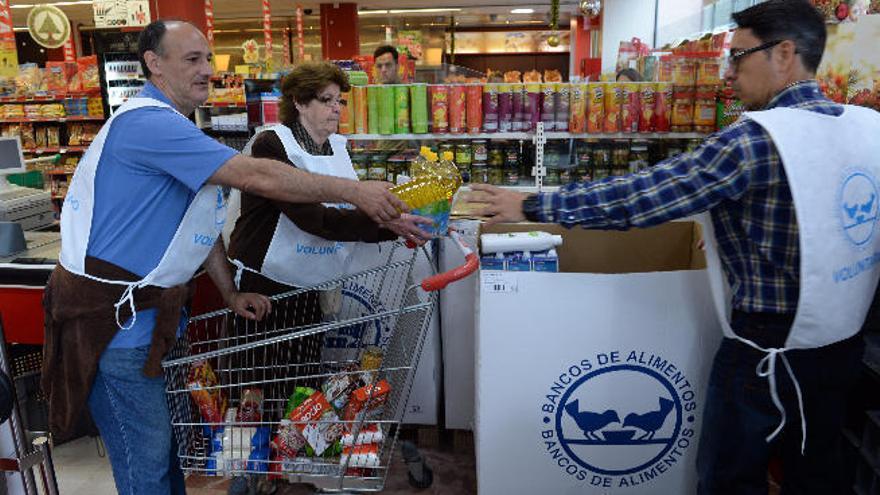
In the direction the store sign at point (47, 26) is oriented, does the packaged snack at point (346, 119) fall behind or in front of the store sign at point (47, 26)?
in front

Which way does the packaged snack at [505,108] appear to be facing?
toward the camera

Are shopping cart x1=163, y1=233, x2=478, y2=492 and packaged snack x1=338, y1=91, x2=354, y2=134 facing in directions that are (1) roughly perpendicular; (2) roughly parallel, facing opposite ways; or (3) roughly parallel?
roughly perpendicular

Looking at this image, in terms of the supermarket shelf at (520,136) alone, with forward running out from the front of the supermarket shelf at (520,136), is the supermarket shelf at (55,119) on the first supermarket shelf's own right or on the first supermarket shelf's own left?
on the first supermarket shelf's own right

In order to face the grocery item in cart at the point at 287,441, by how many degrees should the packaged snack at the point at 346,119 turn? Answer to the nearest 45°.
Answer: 0° — it already faces it

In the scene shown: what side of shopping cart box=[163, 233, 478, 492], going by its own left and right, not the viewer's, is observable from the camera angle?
left

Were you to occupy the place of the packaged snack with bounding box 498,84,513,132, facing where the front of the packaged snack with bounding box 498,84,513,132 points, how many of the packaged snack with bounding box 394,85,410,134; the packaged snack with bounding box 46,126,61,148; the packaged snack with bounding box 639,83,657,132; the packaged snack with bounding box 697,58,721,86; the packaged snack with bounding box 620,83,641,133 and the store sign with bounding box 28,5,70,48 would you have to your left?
3

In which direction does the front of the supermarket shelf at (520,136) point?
toward the camera

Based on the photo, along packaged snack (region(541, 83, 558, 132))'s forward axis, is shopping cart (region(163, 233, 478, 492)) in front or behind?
in front

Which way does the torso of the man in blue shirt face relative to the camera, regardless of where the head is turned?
to the viewer's right

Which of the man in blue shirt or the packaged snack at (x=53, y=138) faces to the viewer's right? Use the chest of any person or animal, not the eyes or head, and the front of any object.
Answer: the man in blue shirt

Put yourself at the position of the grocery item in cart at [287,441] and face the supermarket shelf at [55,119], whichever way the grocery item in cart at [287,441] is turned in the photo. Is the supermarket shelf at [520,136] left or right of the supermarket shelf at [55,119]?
right

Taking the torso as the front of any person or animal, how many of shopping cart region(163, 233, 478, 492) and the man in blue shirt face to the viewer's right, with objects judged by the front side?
1

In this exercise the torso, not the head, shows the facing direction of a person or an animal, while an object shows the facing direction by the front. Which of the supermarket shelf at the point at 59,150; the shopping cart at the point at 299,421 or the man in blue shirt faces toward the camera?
the supermarket shelf

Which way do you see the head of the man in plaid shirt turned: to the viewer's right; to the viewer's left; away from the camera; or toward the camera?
to the viewer's left

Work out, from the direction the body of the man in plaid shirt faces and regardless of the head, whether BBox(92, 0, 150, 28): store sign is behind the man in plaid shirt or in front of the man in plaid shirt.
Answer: in front
